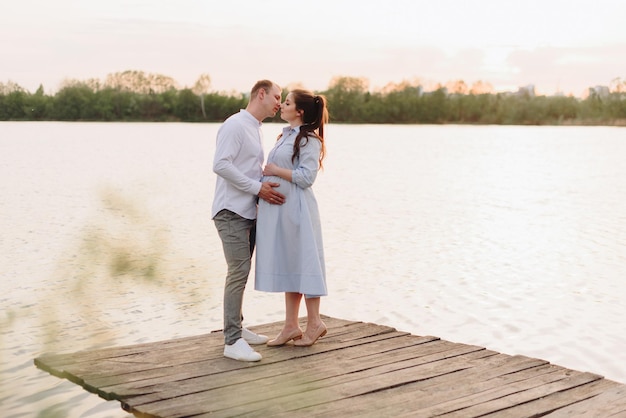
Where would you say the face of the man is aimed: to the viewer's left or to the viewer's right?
to the viewer's right

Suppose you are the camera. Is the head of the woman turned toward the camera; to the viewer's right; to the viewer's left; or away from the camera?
to the viewer's left

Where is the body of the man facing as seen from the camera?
to the viewer's right

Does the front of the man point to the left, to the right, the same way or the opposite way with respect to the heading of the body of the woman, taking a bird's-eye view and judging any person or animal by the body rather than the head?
the opposite way

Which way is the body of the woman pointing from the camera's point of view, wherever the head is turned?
to the viewer's left

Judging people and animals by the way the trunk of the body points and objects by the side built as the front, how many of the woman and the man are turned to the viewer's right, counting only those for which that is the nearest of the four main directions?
1
